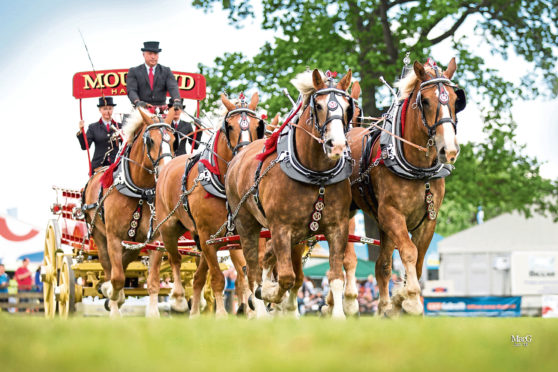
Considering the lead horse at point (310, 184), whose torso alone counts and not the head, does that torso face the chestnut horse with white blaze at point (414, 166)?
no

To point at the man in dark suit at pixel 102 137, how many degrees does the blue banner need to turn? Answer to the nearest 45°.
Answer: approximately 45° to its right

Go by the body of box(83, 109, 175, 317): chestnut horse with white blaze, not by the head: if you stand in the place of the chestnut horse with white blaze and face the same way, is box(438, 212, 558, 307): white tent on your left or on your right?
on your left

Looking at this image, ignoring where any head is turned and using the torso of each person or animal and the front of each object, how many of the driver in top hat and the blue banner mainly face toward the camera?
2

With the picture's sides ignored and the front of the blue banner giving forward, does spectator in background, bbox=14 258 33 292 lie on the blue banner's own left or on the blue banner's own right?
on the blue banner's own right

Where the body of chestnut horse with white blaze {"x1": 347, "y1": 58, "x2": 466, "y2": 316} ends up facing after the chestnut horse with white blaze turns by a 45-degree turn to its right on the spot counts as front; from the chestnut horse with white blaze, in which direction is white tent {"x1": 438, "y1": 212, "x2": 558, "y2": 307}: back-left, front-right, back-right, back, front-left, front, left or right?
back

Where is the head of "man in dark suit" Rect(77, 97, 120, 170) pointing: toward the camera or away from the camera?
toward the camera

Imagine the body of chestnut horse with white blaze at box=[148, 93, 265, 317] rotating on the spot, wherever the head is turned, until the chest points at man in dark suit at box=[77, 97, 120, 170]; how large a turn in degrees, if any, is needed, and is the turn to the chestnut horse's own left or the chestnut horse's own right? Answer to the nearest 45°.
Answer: approximately 180°

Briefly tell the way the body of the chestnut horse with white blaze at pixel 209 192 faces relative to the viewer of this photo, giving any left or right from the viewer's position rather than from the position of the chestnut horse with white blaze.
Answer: facing the viewer and to the right of the viewer

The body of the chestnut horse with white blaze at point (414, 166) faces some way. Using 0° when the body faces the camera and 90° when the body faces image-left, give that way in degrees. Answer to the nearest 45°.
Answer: approximately 315°

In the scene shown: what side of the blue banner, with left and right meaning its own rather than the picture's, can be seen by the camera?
front

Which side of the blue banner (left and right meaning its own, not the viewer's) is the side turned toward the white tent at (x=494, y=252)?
back

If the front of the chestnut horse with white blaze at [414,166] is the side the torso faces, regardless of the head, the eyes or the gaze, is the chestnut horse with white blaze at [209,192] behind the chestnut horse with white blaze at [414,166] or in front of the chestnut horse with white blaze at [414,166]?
behind

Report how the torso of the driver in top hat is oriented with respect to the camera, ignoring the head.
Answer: toward the camera
